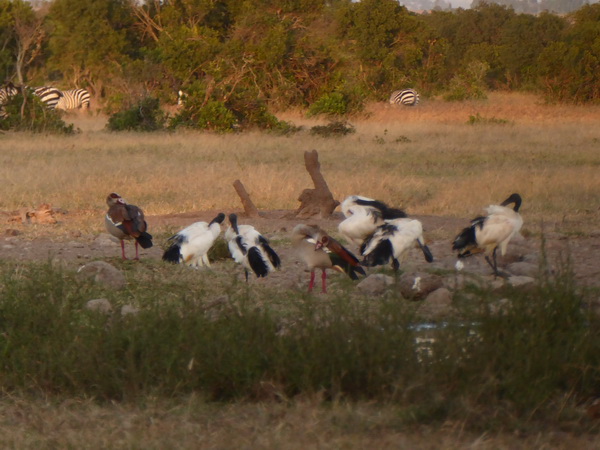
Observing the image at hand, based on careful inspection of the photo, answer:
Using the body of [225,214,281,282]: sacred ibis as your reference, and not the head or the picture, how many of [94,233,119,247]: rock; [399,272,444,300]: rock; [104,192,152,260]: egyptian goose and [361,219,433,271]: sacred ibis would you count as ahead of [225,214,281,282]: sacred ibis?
2

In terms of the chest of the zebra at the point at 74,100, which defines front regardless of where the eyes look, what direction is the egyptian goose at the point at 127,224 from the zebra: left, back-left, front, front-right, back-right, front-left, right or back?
left

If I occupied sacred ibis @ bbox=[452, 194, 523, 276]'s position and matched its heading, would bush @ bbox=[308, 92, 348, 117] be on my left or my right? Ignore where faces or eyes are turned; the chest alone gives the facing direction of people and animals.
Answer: on my left

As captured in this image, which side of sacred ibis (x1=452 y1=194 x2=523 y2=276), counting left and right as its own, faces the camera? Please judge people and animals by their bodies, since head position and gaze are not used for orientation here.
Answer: right

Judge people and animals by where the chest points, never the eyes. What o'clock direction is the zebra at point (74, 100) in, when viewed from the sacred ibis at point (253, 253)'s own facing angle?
The zebra is roughly at 1 o'clock from the sacred ibis.

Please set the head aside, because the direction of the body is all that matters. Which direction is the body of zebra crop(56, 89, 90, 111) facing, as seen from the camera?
to the viewer's left

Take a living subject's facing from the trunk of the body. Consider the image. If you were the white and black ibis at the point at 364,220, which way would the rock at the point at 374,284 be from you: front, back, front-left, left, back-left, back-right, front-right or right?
left

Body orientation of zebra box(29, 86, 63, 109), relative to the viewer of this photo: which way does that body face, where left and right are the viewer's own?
facing to the left of the viewer

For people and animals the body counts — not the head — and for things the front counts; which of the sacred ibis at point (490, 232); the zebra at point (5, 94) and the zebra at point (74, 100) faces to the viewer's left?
the zebra at point (74, 100)

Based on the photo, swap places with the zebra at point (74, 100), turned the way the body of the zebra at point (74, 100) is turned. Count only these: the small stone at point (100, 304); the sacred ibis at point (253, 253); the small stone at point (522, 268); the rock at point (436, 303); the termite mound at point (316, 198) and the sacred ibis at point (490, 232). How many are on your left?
6

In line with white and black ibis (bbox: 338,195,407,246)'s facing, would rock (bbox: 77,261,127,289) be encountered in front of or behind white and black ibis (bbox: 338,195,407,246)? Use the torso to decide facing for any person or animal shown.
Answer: in front

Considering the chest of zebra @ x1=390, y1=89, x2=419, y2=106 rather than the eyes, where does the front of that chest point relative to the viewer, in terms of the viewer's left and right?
facing to the left of the viewer
